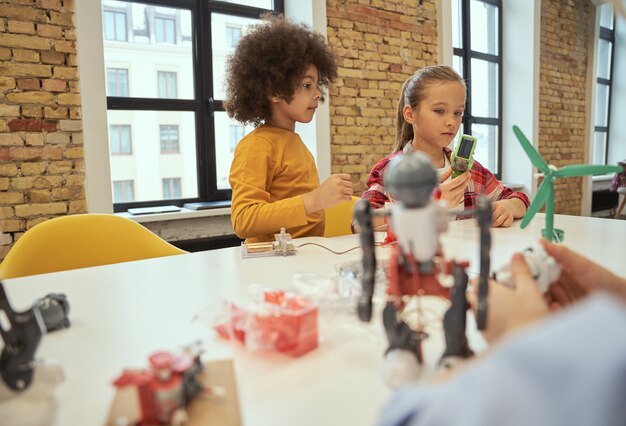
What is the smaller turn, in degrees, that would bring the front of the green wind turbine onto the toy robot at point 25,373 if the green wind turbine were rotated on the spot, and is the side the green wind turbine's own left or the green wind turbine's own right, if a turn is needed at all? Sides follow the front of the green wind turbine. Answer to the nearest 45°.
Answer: approximately 45° to the green wind turbine's own right

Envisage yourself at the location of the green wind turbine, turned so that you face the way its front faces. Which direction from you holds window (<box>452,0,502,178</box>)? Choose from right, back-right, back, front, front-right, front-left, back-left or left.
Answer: back

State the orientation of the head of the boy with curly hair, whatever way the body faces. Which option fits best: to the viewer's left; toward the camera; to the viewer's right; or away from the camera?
to the viewer's right

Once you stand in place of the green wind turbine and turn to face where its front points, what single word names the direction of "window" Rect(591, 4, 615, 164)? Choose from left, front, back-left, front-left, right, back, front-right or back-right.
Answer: back

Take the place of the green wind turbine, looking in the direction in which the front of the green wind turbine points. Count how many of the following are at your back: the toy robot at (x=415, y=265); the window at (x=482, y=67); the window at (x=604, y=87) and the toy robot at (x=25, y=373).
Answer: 2

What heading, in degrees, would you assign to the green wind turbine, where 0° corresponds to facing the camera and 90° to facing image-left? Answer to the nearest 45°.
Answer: approximately 0°

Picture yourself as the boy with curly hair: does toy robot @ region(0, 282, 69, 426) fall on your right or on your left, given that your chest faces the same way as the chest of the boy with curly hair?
on your right

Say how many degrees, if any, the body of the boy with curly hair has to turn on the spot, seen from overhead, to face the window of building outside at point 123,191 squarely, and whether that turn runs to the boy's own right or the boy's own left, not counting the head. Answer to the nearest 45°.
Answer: approximately 135° to the boy's own left

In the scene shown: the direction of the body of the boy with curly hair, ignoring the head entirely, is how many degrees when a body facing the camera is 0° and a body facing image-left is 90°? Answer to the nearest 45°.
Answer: approximately 270°
